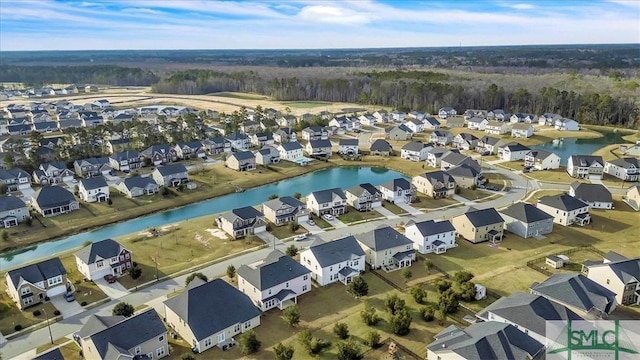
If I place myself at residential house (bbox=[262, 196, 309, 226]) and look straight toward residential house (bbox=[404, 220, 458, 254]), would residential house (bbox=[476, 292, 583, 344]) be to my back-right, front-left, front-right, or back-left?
front-right

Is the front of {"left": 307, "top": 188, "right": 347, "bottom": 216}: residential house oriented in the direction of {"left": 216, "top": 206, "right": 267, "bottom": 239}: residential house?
no

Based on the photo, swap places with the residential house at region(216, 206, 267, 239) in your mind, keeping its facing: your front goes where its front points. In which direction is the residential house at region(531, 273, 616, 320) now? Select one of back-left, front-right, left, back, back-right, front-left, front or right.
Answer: front

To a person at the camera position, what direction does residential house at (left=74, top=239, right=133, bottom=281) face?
facing the viewer and to the right of the viewer

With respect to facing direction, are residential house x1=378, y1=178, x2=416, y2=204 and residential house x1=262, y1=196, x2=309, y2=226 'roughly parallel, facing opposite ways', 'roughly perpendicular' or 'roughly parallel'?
roughly parallel

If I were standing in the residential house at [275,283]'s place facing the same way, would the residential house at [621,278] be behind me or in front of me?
behind

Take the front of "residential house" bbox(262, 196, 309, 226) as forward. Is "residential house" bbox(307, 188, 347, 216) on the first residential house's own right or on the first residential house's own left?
on the first residential house's own left

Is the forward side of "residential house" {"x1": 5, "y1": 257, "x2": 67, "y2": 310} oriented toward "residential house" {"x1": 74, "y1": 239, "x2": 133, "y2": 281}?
no

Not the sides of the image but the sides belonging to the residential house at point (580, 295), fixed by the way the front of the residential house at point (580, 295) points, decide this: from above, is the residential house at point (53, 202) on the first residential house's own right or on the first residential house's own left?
on the first residential house's own right

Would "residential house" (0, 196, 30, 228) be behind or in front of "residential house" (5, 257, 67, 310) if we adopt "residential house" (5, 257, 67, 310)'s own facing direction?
behind

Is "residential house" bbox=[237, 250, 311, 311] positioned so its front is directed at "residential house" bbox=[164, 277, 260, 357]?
no

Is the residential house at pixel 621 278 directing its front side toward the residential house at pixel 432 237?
no

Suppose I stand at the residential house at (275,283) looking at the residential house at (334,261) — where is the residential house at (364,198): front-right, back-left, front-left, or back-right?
front-left

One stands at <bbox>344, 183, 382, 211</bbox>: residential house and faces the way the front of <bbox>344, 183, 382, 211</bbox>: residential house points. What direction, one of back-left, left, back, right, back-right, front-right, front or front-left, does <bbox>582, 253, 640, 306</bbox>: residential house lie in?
front

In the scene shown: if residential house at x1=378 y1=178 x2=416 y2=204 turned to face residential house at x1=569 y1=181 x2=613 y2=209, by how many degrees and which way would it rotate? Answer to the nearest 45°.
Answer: approximately 45° to its left
